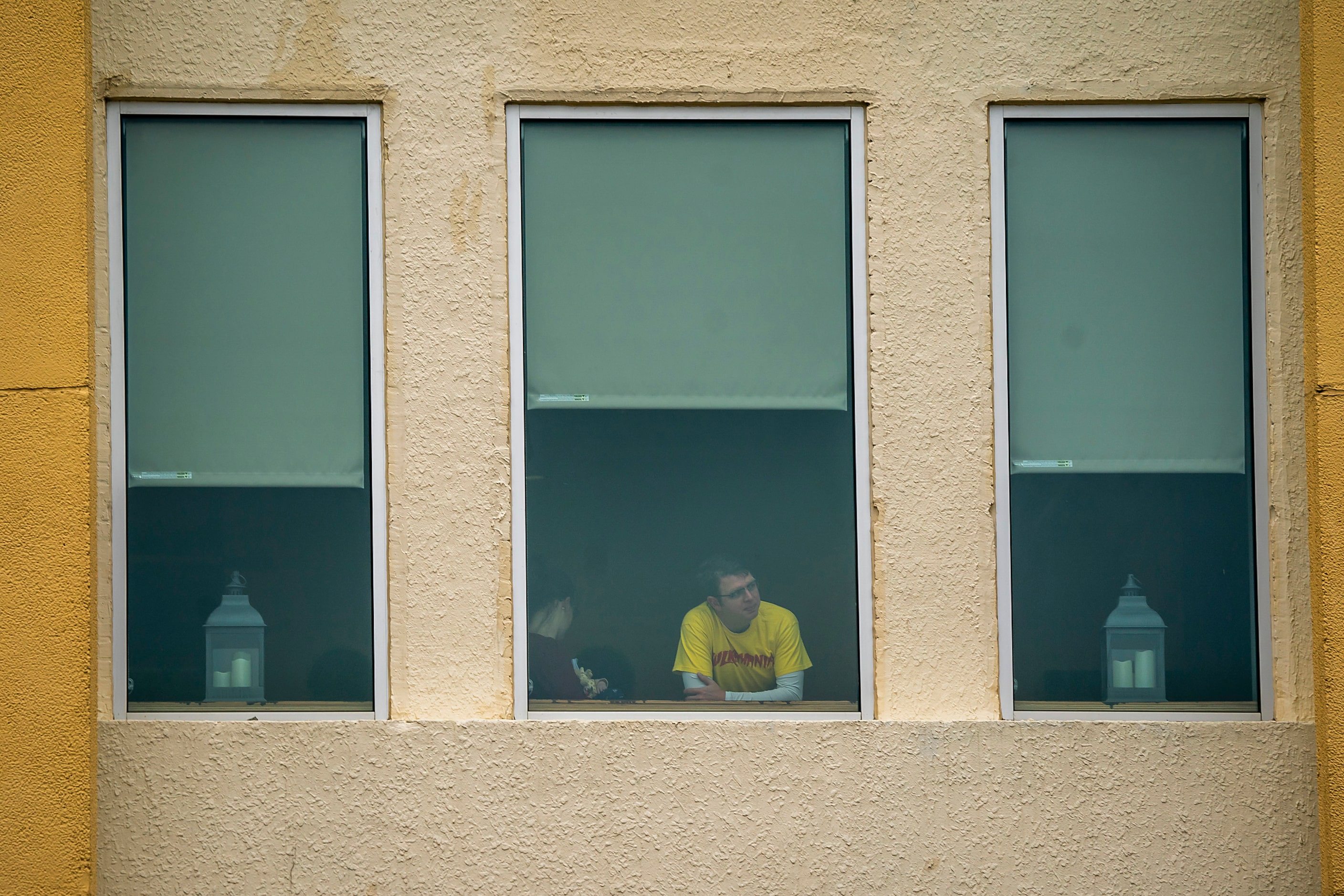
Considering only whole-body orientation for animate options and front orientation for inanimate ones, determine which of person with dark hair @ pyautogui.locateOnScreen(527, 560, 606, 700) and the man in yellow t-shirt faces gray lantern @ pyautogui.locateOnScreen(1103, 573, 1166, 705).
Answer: the person with dark hair

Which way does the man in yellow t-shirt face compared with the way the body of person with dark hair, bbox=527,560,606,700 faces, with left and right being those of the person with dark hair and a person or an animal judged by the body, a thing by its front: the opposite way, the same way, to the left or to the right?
to the right

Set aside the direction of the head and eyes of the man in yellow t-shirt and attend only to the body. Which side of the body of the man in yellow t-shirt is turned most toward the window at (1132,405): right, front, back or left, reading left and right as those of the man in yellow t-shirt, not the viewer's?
left

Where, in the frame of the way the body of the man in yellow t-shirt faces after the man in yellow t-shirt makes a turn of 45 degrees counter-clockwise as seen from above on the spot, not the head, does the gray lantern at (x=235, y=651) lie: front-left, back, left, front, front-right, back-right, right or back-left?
back-right

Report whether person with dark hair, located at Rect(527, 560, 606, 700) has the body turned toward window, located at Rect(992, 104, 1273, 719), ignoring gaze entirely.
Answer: yes

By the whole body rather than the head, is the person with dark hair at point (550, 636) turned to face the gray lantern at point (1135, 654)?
yes

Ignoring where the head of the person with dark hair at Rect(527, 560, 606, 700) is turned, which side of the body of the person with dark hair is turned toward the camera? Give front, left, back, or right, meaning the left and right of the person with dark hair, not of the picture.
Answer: right

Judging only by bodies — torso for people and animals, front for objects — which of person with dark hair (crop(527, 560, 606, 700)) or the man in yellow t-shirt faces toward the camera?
the man in yellow t-shirt

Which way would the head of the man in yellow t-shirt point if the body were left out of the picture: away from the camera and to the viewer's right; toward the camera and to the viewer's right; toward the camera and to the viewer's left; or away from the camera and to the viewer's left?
toward the camera and to the viewer's right

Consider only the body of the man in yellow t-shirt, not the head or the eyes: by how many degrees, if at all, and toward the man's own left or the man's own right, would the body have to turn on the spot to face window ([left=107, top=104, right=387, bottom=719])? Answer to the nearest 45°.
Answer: approximately 90° to the man's own right

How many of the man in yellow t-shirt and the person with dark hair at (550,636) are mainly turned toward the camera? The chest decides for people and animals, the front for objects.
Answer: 1

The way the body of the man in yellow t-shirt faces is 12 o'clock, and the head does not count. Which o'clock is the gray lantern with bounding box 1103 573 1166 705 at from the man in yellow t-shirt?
The gray lantern is roughly at 9 o'clock from the man in yellow t-shirt.

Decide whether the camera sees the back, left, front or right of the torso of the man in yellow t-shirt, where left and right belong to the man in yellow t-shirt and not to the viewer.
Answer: front
